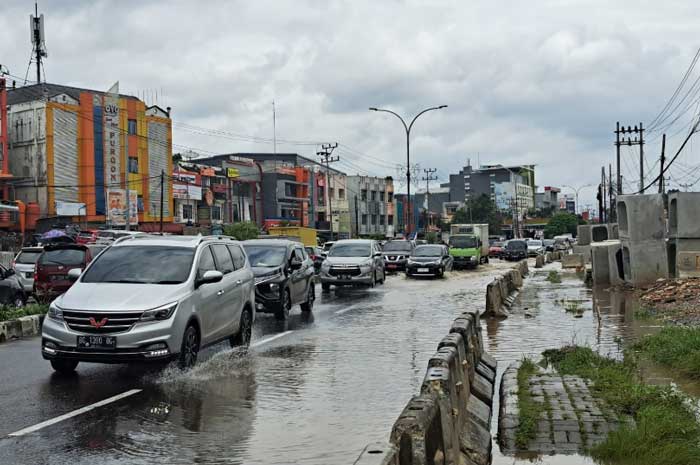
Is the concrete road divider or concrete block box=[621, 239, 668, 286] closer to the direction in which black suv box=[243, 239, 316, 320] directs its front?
the concrete road divider

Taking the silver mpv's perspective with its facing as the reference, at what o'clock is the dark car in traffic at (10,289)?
The dark car in traffic is roughly at 4 o'clock from the silver mpv.

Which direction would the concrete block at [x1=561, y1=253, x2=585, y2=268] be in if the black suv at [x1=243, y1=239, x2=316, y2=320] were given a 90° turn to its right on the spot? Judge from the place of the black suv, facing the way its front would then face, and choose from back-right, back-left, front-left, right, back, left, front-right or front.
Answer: right

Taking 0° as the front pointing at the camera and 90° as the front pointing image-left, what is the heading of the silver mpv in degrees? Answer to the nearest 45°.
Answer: approximately 45°

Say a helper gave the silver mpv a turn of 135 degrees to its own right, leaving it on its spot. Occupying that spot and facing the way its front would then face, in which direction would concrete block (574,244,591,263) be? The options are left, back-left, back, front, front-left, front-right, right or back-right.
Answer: front-right

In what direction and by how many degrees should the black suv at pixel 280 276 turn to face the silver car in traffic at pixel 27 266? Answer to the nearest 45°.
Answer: approximately 90° to its right

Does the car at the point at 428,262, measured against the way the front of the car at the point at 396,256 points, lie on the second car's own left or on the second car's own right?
on the second car's own left
